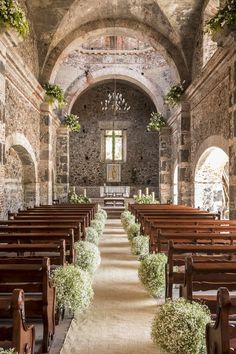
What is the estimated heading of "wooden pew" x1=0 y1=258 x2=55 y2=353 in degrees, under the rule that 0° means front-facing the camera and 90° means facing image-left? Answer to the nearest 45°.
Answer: approximately 180°

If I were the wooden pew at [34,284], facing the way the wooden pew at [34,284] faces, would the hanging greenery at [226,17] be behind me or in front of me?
in front

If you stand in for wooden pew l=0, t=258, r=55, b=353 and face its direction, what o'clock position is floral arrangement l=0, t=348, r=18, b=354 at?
The floral arrangement is roughly at 6 o'clock from the wooden pew.

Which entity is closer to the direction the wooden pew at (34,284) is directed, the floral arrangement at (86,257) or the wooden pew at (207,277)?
the floral arrangement

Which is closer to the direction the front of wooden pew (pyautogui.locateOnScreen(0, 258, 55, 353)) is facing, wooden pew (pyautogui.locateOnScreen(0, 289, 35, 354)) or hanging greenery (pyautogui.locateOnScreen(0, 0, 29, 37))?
the hanging greenery

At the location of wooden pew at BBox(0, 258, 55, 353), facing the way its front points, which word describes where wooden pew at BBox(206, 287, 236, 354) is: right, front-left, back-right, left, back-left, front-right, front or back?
back-right

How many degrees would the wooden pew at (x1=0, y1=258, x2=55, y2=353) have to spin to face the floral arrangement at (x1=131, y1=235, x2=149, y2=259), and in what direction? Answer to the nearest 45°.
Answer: approximately 45° to its right

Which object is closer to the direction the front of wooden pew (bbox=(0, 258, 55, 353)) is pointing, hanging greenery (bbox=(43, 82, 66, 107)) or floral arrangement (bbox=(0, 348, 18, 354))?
the hanging greenery

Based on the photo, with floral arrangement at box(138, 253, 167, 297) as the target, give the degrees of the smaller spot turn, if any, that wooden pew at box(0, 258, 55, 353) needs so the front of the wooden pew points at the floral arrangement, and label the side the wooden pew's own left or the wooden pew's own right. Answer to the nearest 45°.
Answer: approximately 45° to the wooden pew's own right

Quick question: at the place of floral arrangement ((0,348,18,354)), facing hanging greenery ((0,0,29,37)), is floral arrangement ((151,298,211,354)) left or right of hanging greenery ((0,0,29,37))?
right

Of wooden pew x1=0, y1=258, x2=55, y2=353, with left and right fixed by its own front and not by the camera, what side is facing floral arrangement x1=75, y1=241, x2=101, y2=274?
front

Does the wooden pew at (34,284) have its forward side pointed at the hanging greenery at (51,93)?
yes
